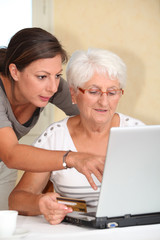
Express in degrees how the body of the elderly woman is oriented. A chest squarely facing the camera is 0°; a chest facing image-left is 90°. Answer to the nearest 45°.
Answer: approximately 315°

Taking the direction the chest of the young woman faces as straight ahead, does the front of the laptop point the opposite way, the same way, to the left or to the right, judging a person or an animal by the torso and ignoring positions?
the opposite way

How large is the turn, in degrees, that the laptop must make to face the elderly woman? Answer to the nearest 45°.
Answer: approximately 45° to its right

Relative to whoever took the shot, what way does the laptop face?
facing away from the viewer and to the left of the viewer

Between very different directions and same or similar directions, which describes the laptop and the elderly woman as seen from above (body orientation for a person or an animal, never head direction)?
very different directions
